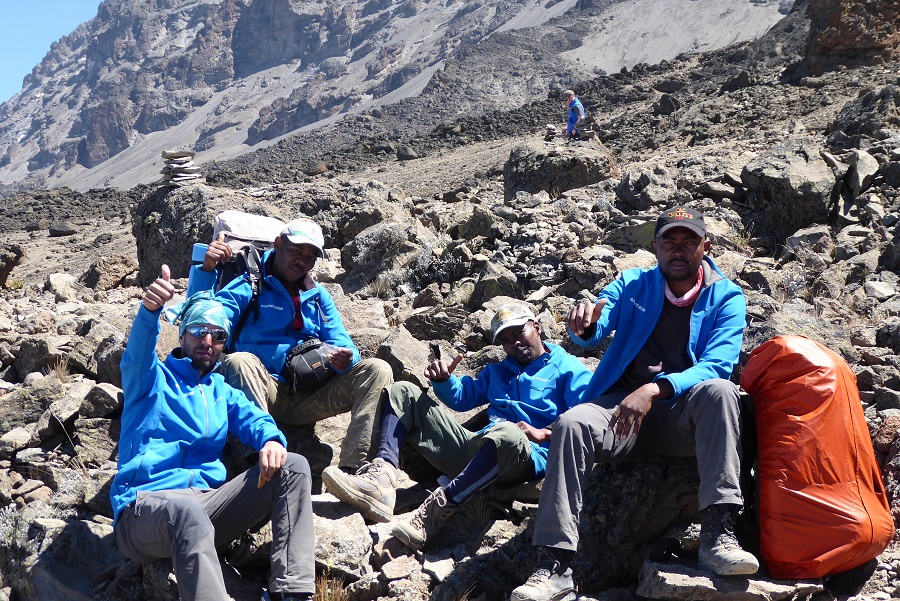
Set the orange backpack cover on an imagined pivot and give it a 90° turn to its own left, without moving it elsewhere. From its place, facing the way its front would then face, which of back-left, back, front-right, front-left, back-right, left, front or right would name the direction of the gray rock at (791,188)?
front-left

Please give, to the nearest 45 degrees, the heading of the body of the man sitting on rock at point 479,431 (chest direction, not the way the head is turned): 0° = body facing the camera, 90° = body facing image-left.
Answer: approximately 45°

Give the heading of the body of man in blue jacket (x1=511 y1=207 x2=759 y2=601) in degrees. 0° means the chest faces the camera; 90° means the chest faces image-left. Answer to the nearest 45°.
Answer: approximately 0°

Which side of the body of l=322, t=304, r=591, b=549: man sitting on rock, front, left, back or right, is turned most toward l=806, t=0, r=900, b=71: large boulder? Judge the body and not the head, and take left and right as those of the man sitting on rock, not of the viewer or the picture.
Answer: back

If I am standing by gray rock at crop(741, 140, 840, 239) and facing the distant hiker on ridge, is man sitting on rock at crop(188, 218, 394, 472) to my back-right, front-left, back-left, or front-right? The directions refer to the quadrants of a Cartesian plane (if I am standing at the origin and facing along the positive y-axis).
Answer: back-left

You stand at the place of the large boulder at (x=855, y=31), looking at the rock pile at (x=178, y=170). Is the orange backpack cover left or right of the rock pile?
left

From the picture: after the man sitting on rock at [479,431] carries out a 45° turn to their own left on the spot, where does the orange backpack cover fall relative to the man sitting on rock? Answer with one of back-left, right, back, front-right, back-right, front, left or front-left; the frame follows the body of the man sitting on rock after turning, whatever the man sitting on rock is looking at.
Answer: front-left

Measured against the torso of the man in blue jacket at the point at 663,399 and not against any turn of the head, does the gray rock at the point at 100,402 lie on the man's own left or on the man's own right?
on the man's own right

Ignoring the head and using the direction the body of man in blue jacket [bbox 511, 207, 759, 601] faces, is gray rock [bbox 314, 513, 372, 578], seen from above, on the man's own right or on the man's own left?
on the man's own right

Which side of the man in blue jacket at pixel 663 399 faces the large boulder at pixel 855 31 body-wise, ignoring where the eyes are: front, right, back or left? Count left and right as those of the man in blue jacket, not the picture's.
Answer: back
